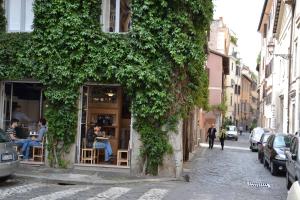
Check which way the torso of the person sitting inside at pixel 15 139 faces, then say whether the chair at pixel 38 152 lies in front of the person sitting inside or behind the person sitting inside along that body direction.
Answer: in front

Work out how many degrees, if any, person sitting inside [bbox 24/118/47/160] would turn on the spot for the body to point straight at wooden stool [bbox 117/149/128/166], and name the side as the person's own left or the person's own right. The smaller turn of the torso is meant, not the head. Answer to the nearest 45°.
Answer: approximately 180°

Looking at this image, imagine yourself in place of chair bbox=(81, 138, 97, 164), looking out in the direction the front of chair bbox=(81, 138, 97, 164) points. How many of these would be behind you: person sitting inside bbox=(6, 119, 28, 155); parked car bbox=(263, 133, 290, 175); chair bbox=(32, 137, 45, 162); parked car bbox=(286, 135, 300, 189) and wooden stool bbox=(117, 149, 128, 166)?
2

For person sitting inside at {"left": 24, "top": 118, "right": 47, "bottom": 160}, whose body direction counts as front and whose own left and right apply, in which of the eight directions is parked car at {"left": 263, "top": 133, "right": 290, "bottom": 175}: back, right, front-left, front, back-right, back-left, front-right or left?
back

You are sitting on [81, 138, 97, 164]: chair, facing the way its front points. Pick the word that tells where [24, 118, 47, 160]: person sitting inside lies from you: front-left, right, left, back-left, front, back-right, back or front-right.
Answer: back

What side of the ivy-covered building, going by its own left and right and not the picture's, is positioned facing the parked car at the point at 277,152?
left

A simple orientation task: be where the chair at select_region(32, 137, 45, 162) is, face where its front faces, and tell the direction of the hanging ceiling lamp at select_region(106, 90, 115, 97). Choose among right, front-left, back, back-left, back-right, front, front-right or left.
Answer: back
